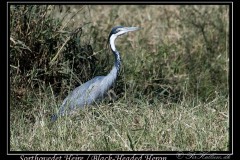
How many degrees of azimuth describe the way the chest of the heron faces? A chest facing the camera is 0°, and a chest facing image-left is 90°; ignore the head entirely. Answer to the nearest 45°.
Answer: approximately 270°
